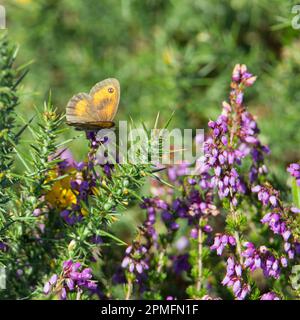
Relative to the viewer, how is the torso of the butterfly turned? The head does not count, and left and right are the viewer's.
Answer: facing to the right of the viewer
